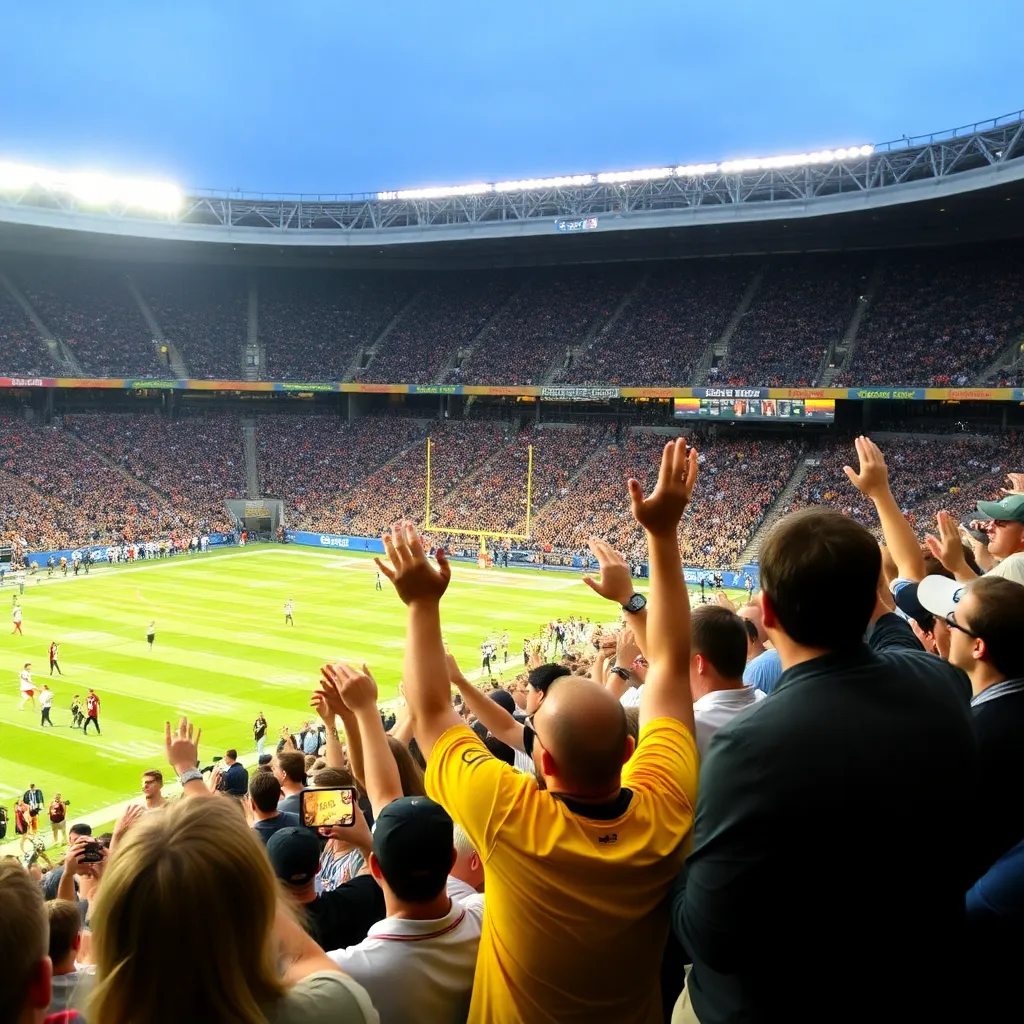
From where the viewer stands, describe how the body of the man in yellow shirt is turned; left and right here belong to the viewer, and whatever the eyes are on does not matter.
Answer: facing away from the viewer and to the left of the viewer

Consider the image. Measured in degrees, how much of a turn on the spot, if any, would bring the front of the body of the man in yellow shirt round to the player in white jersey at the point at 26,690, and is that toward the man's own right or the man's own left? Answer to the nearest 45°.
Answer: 0° — they already face them
